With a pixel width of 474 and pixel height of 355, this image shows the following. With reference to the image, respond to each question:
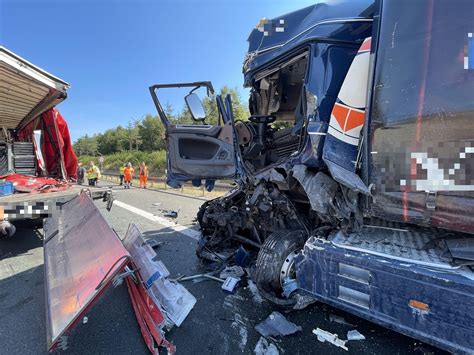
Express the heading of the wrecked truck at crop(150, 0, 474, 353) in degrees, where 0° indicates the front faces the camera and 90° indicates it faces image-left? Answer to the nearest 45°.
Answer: approximately 135°

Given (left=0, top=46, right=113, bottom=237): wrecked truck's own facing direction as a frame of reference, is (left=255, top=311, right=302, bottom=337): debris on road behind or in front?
behind

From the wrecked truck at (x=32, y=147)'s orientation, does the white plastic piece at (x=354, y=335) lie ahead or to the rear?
to the rear

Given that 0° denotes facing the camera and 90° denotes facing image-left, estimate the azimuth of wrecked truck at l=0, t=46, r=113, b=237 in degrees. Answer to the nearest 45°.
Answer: approximately 135°

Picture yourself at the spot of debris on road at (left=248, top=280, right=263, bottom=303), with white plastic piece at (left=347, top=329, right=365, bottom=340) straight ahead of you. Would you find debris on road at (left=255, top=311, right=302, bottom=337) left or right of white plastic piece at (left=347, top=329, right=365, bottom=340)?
right
